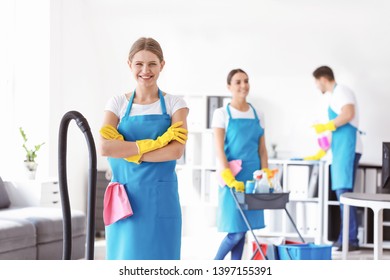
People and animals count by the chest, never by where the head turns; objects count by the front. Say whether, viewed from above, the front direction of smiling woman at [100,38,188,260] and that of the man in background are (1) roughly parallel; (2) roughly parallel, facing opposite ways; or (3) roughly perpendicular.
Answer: roughly perpendicular

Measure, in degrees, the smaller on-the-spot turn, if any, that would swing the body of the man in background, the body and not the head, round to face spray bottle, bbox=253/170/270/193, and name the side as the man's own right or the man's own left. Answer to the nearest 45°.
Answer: approximately 90° to the man's own left

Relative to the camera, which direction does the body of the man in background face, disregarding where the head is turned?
to the viewer's left

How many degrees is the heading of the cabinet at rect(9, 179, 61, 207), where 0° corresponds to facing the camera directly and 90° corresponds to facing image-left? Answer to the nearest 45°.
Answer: approximately 315°

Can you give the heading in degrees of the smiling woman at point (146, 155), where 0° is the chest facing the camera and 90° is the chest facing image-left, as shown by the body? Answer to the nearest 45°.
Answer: approximately 0°

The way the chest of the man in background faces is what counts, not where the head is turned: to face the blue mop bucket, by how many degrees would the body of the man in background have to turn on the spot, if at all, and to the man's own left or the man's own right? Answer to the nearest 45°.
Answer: approximately 90° to the man's own left

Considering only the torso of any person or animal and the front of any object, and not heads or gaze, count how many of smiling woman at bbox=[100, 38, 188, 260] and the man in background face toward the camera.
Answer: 1

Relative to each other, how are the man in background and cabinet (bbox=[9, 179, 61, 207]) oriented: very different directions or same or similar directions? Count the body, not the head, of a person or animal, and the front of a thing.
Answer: very different directions
